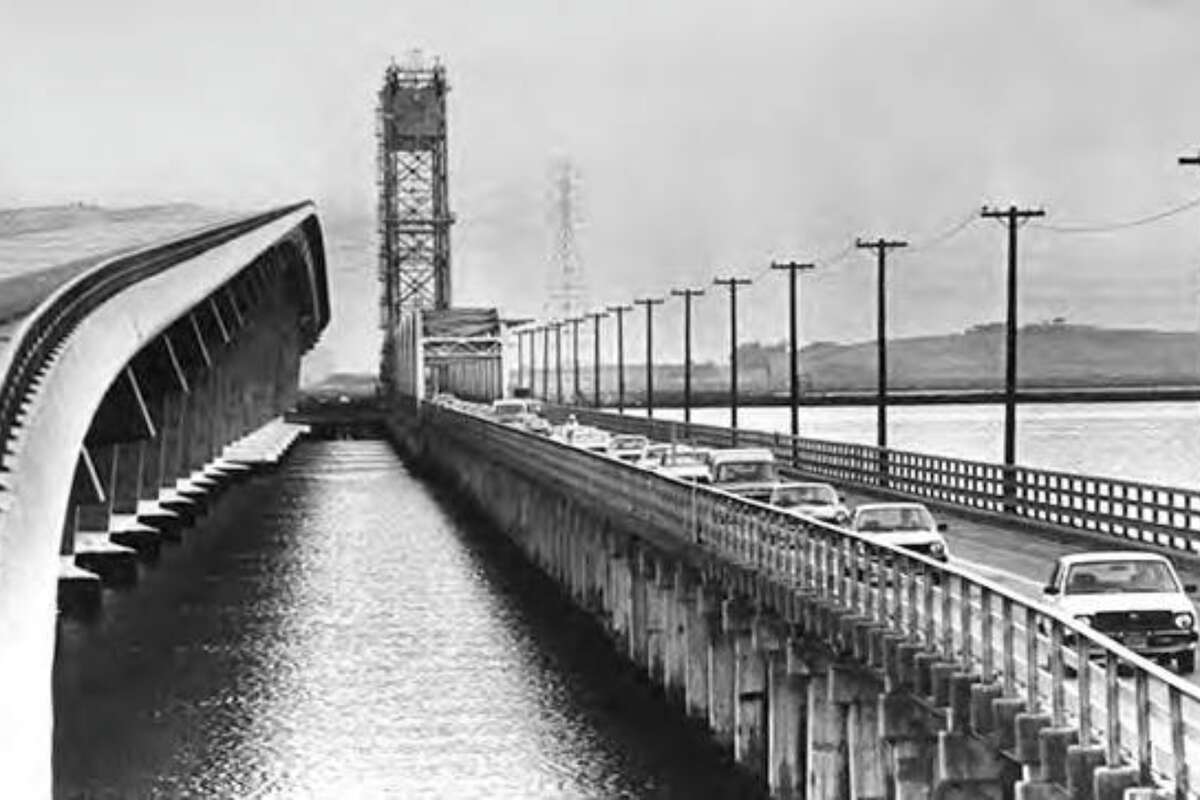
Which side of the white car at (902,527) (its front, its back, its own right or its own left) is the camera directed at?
front

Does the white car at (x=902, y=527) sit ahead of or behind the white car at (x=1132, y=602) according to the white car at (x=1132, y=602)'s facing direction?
behind

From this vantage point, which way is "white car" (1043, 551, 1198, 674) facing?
toward the camera

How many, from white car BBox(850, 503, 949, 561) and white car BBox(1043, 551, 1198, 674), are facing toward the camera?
2

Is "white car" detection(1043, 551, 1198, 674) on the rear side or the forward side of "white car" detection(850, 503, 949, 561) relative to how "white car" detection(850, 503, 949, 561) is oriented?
on the forward side
